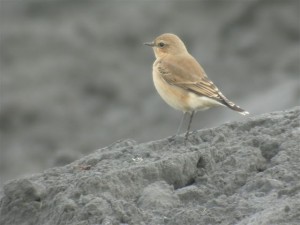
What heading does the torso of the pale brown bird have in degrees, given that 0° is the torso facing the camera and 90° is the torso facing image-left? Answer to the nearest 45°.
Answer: approximately 90°
